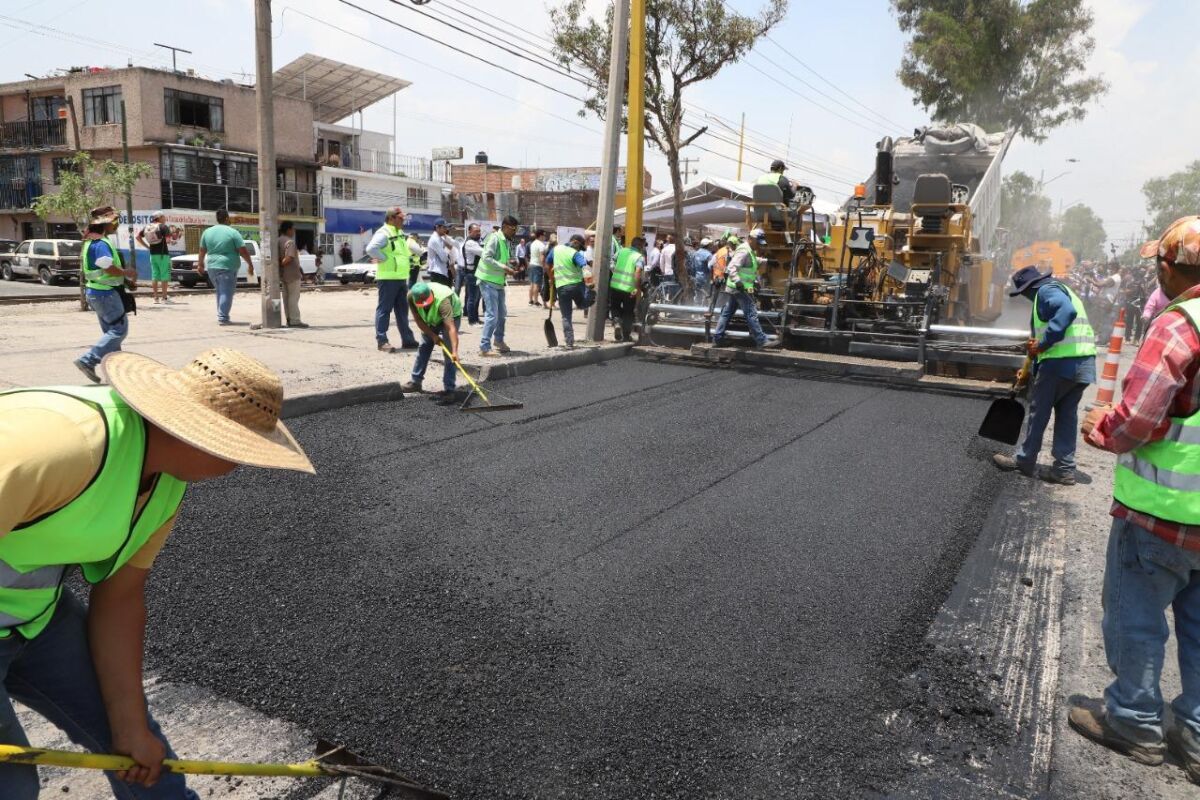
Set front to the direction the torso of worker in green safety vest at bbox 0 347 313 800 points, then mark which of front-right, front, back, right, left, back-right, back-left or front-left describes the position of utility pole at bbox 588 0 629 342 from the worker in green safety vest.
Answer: front-left

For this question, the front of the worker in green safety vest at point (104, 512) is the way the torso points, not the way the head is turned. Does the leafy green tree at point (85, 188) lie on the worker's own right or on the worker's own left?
on the worker's own left

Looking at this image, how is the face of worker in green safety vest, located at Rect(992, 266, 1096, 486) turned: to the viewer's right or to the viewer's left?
to the viewer's left

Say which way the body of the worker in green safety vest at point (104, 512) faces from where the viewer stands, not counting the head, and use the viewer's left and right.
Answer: facing to the right of the viewer

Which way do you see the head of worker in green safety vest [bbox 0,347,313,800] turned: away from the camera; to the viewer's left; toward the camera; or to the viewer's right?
to the viewer's right

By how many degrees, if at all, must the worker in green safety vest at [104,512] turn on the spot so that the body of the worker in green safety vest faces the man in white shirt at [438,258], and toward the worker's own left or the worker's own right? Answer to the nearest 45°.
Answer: approximately 90° to the worker's own left

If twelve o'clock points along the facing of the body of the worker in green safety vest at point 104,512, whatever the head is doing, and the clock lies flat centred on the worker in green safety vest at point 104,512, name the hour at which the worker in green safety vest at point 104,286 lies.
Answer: the worker in green safety vest at point 104,286 is roughly at 9 o'clock from the worker in green safety vest at point 104,512.

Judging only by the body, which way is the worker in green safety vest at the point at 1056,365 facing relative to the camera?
to the viewer's left
